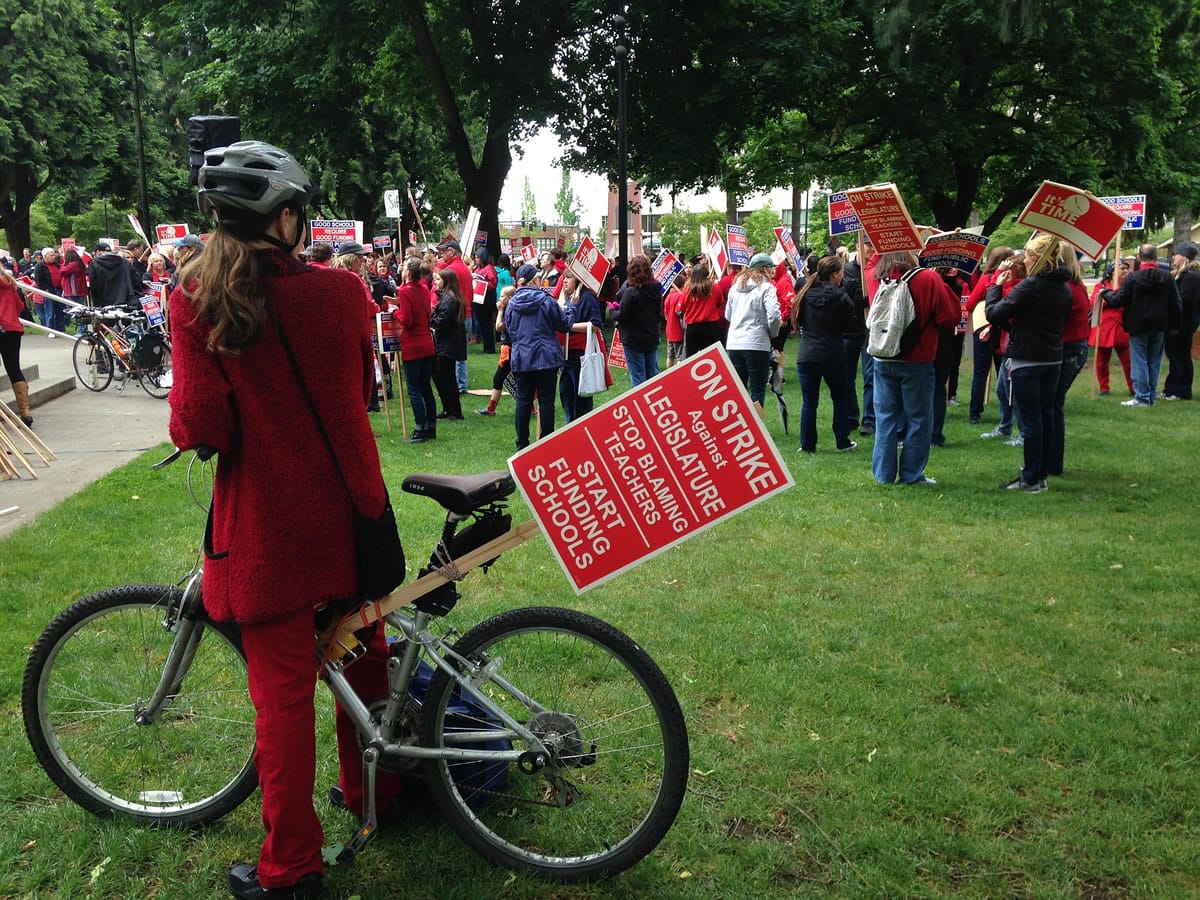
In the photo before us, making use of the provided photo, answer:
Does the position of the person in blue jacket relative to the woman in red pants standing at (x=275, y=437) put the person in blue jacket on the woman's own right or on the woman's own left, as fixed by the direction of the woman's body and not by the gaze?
on the woman's own right

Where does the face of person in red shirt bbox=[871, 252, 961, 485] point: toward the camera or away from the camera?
away from the camera

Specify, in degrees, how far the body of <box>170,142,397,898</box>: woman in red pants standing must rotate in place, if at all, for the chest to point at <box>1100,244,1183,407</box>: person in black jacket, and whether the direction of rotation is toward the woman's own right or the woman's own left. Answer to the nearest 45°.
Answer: approximately 90° to the woman's own right

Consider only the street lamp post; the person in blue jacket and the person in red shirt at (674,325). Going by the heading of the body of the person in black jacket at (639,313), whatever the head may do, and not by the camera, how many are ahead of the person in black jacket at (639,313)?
2

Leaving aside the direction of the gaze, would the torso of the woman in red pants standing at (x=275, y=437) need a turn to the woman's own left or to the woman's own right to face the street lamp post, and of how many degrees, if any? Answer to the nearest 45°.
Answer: approximately 45° to the woman's own right

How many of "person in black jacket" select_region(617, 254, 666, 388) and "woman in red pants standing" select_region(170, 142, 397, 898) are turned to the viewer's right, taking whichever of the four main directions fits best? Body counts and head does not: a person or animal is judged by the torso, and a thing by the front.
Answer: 0

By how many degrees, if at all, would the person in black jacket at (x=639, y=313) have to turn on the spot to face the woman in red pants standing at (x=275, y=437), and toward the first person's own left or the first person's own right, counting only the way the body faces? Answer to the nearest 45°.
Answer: approximately 180°

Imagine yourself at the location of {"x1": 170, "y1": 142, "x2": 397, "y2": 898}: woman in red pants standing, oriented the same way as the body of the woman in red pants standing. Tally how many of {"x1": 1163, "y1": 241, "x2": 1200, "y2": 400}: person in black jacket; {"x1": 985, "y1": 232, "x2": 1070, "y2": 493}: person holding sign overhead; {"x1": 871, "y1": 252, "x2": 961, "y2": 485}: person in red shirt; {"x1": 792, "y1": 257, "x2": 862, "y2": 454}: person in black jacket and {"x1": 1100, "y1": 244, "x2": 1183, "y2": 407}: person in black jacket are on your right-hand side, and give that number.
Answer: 5

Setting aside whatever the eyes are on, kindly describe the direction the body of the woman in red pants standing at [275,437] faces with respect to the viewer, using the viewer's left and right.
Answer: facing away from the viewer and to the left of the viewer

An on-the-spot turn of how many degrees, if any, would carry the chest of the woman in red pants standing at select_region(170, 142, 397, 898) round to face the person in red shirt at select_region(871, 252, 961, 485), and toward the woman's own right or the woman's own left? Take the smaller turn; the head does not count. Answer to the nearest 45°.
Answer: approximately 90° to the woman's own right

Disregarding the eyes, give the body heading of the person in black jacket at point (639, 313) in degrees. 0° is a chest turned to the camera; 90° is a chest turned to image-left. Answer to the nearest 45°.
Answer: approximately 180°

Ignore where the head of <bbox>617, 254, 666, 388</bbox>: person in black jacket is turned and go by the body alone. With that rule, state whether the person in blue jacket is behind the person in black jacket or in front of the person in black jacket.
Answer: behind

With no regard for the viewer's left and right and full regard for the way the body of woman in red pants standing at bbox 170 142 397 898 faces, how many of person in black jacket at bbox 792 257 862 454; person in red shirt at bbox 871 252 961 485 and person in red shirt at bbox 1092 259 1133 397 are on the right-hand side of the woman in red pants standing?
3

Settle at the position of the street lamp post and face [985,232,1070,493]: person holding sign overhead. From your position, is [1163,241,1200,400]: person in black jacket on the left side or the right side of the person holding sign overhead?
left

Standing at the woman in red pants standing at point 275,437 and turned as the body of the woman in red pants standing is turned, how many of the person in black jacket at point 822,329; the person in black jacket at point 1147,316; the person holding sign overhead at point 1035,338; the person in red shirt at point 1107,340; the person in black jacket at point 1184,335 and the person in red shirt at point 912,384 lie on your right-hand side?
6
